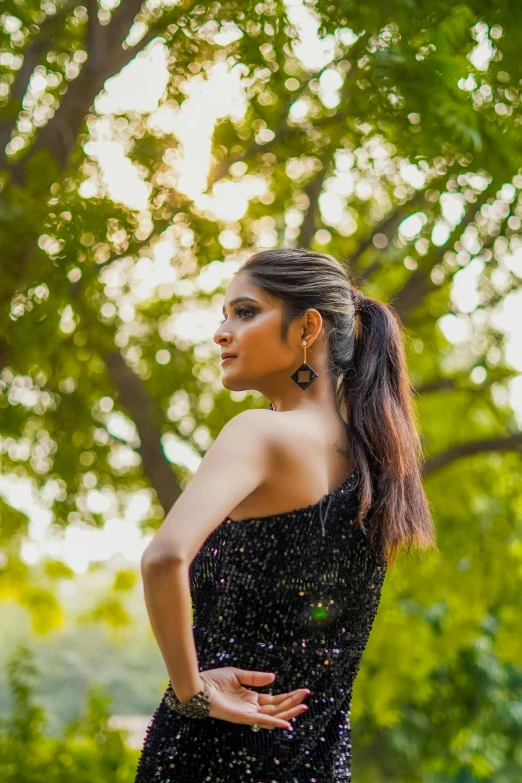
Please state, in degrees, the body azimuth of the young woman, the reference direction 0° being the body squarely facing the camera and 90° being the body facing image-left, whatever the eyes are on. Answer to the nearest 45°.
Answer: approximately 135°

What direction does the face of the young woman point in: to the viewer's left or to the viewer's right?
to the viewer's left
